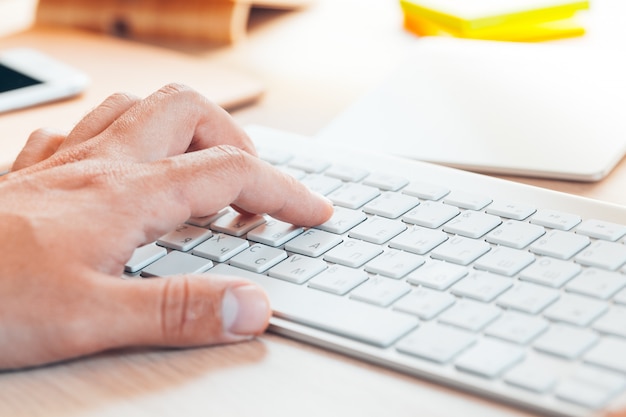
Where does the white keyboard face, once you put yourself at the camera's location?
facing the viewer and to the left of the viewer

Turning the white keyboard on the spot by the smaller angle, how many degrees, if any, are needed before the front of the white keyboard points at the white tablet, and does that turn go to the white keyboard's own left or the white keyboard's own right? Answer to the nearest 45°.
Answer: approximately 90° to the white keyboard's own right
